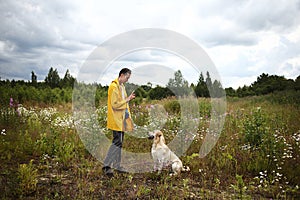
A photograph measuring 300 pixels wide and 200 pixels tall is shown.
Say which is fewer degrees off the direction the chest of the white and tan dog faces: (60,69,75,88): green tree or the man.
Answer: the man

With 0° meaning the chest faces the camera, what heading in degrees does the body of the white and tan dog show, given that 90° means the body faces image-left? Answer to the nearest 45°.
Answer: approximately 90°

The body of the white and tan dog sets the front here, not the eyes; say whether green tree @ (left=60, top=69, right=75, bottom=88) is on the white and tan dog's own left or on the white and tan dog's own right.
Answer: on the white and tan dog's own right

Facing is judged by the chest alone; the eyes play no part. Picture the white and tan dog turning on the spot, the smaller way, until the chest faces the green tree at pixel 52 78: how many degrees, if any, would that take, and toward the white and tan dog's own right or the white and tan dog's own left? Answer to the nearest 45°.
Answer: approximately 45° to the white and tan dog's own right

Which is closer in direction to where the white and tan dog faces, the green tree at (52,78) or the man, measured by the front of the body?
the man

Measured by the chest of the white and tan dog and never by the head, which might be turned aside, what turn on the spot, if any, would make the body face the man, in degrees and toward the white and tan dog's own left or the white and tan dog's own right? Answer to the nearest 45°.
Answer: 0° — it already faces them
